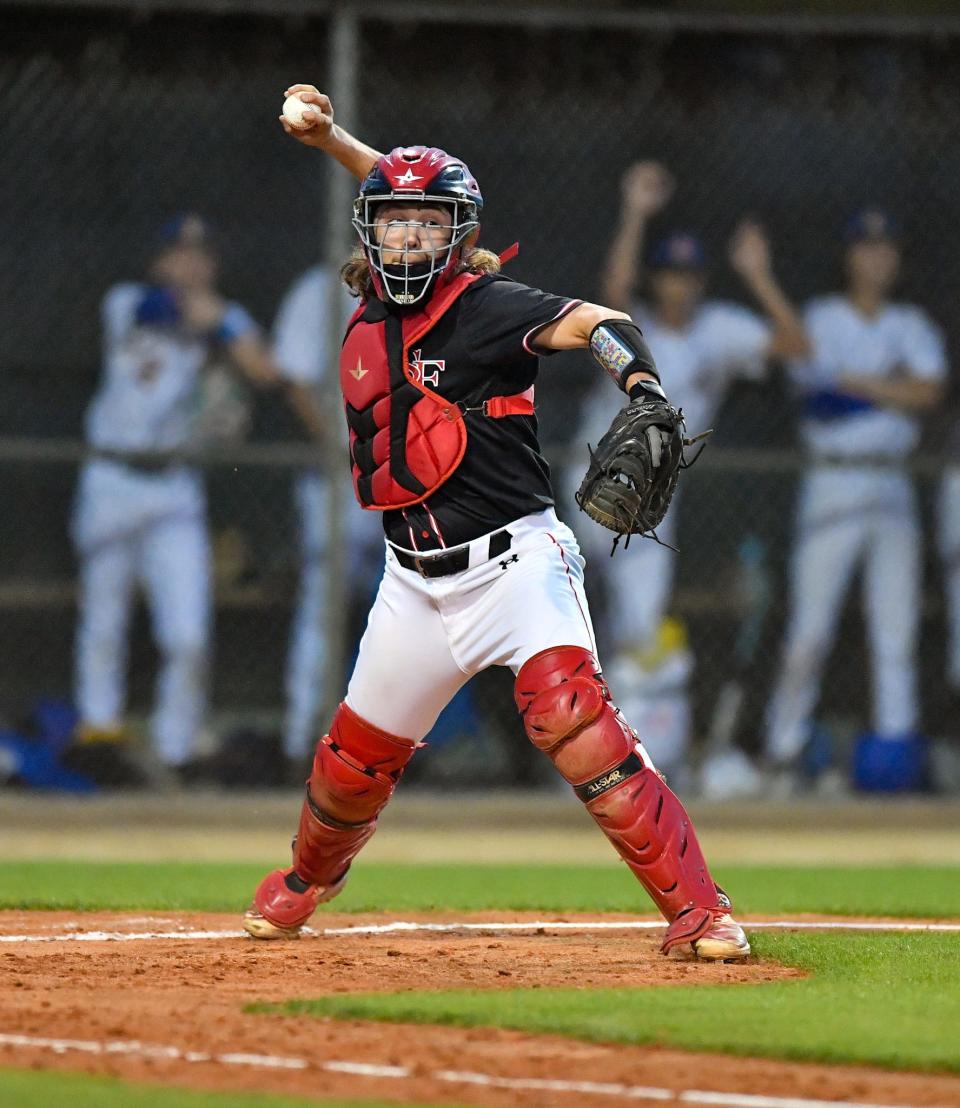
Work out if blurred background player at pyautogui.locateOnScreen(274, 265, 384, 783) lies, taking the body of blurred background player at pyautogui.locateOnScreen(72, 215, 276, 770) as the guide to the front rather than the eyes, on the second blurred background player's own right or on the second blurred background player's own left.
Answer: on the second blurred background player's own left

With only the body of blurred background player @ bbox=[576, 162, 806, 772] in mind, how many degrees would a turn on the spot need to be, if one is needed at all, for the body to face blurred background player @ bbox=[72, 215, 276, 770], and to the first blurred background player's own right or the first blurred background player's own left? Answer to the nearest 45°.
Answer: approximately 90° to the first blurred background player's own right

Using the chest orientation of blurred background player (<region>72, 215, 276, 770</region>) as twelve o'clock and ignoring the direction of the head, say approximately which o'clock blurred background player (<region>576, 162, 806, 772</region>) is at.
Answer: blurred background player (<region>576, 162, 806, 772</region>) is roughly at 9 o'clock from blurred background player (<region>72, 215, 276, 770</region>).

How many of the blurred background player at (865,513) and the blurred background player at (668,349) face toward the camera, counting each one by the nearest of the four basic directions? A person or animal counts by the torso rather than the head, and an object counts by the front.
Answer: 2

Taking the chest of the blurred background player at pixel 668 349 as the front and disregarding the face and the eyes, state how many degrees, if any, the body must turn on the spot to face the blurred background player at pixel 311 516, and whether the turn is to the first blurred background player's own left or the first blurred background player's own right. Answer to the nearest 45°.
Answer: approximately 90° to the first blurred background player's own right

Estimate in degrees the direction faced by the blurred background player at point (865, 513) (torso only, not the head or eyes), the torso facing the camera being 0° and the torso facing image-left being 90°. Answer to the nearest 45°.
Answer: approximately 0°

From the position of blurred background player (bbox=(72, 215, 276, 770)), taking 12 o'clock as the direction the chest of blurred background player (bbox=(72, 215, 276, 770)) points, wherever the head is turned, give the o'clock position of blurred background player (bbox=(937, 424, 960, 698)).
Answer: blurred background player (bbox=(937, 424, 960, 698)) is roughly at 9 o'clock from blurred background player (bbox=(72, 215, 276, 770)).
